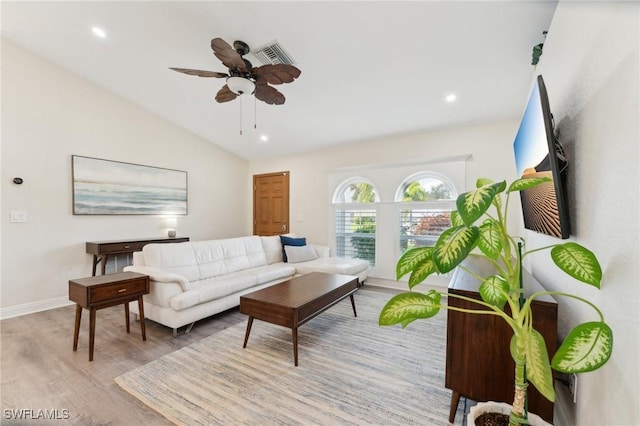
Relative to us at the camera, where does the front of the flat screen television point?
facing to the left of the viewer

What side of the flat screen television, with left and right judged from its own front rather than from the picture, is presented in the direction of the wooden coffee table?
front

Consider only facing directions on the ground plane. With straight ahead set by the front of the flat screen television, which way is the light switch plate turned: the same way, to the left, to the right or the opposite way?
the opposite way

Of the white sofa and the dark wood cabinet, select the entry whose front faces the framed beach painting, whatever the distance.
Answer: the dark wood cabinet

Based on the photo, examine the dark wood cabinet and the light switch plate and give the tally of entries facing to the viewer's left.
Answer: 1

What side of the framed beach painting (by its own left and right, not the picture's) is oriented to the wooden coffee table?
front

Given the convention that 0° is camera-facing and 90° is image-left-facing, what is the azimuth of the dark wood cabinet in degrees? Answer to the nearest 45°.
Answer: approximately 90°

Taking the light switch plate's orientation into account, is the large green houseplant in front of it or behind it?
in front

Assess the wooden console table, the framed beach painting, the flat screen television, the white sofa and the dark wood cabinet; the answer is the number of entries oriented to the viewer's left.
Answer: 2

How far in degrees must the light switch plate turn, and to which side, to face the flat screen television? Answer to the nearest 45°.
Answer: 0° — it already faces it
